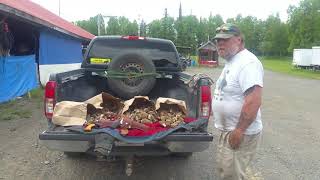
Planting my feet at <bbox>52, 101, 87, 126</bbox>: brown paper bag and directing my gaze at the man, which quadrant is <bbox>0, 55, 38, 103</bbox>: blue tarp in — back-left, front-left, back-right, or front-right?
back-left

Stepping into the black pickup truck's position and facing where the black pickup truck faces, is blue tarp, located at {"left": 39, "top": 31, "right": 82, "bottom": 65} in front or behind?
in front

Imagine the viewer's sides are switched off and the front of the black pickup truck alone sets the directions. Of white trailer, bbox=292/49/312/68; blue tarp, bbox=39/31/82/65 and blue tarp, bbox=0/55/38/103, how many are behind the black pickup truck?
0

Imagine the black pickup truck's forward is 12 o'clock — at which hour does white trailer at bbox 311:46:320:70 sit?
The white trailer is roughly at 1 o'clock from the black pickup truck.

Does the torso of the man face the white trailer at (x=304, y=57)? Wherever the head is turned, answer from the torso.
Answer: no

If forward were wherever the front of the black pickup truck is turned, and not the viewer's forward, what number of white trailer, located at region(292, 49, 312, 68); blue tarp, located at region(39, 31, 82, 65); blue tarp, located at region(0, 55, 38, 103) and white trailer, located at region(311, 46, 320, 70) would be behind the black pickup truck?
0

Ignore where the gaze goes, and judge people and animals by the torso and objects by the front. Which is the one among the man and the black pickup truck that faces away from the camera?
the black pickup truck

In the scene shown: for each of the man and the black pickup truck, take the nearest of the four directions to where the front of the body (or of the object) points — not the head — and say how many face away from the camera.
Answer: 1

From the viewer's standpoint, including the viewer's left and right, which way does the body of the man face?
facing the viewer and to the left of the viewer

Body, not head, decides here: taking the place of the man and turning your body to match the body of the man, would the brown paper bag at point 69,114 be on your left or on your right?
on your right

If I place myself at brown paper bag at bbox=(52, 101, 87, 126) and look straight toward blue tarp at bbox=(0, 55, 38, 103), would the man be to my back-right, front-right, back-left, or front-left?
back-right

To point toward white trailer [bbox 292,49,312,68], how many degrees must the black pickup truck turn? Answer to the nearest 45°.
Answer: approximately 45° to its right

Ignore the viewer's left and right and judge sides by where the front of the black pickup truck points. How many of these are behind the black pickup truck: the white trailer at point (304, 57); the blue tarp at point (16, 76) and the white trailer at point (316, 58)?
0

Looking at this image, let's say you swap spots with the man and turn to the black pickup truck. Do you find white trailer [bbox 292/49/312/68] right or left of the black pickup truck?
right

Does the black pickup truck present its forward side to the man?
no

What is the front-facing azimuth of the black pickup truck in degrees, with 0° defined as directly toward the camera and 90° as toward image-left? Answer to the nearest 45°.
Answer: approximately 180°
